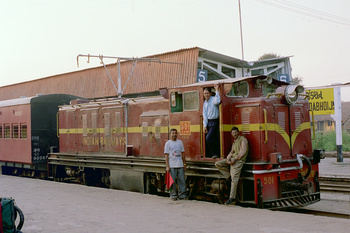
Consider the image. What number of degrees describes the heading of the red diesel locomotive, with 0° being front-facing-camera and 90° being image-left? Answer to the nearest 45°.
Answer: approximately 315°

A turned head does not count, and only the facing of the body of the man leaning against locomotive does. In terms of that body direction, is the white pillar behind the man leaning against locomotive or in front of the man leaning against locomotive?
behind

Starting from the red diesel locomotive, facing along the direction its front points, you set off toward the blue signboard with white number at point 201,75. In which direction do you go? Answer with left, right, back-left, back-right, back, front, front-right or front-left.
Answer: back-left

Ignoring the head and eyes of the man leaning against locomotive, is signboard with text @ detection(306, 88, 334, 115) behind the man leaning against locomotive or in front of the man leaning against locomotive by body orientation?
behind

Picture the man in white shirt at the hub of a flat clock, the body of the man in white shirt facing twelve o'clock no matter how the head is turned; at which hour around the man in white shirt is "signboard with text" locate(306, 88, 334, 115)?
The signboard with text is roughly at 7 o'clock from the man in white shirt.

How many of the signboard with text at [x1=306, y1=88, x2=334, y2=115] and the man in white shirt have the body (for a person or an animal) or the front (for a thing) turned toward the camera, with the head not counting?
2

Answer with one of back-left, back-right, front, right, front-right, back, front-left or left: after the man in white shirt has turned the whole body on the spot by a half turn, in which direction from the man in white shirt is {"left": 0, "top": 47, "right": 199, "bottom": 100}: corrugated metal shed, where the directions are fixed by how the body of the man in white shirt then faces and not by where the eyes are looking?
front

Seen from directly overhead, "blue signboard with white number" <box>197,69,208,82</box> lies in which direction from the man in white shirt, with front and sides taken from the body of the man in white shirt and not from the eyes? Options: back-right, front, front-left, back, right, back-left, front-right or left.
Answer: back

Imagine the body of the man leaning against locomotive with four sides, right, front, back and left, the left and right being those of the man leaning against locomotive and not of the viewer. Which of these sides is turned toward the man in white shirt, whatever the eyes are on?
right

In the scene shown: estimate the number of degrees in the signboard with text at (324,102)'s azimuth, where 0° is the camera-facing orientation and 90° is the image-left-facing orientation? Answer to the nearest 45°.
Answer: approximately 0°

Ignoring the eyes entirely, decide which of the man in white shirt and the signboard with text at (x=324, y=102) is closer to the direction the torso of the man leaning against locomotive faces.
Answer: the man in white shirt
